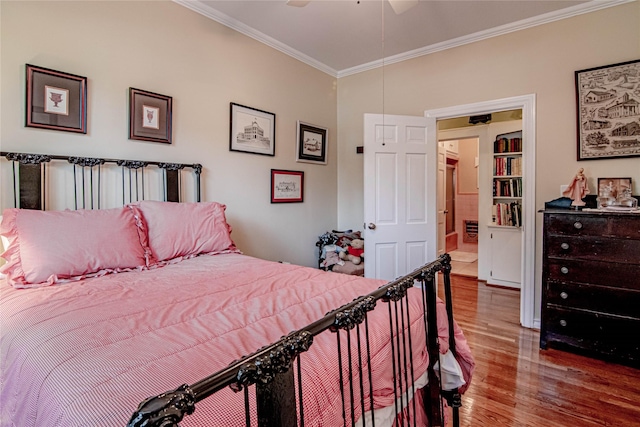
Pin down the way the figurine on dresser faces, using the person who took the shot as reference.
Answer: facing the viewer

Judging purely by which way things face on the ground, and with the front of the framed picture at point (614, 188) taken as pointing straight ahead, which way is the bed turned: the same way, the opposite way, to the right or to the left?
to the left

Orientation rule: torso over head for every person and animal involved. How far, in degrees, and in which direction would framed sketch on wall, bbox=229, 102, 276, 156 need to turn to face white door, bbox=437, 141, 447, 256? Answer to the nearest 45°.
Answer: approximately 90° to its left

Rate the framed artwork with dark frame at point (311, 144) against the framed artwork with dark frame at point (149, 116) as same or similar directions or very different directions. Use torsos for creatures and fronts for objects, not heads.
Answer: same or similar directions

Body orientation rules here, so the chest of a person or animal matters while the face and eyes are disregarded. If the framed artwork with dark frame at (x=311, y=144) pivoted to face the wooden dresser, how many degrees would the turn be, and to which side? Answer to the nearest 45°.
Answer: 0° — it already faces it

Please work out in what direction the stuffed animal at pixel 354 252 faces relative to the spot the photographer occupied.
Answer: facing the viewer and to the left of the viewer

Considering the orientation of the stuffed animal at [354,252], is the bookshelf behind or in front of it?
behind

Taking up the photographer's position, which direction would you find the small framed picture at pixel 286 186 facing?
facing the viewer and to the right of the viewer

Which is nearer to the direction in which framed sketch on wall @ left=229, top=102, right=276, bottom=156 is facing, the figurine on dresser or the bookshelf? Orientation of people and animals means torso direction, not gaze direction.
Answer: the figurine on dresser

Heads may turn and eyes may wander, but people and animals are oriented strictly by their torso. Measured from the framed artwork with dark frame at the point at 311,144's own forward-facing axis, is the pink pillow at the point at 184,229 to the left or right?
on its right

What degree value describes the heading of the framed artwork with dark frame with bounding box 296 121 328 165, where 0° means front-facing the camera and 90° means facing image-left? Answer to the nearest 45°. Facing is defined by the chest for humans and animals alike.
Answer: approximately 315°

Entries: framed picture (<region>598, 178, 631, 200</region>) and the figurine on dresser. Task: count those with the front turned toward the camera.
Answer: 2

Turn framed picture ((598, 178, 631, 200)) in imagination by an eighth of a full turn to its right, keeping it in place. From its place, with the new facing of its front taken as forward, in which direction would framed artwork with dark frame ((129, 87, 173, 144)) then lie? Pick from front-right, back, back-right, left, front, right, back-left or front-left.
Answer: front

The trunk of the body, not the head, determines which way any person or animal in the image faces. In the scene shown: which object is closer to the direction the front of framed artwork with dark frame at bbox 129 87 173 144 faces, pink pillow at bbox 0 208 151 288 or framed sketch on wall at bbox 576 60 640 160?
the framed sketch on wall

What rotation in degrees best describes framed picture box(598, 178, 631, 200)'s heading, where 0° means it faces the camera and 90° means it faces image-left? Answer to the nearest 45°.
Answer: approximately 0°
